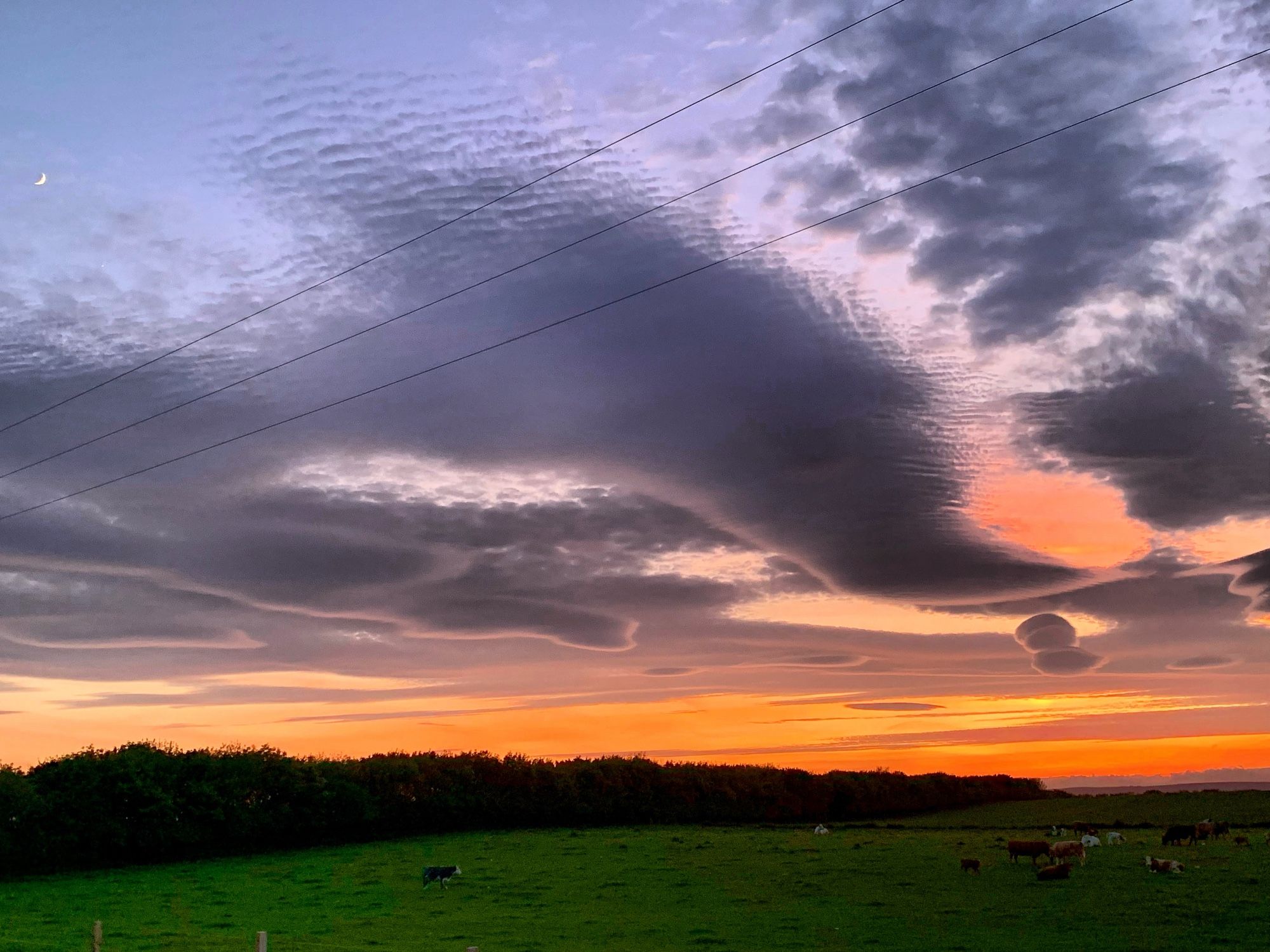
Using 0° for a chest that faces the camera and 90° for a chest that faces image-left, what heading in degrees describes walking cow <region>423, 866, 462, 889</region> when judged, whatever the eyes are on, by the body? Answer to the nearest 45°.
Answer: approximately 270°

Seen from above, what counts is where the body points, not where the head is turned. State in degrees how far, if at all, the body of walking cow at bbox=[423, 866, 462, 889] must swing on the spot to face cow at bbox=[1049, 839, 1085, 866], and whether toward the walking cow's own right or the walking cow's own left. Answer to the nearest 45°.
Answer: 0° — it already faces it
